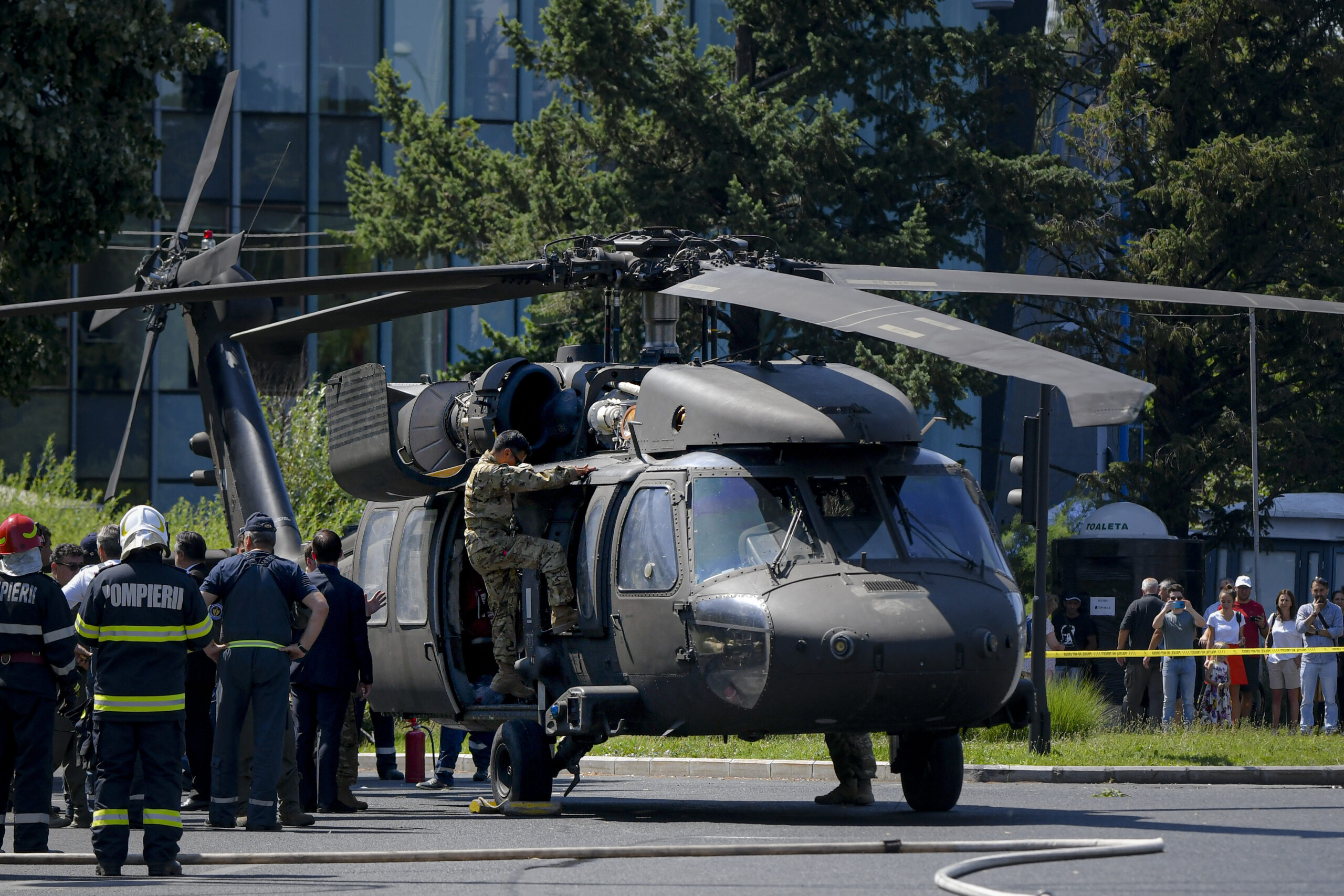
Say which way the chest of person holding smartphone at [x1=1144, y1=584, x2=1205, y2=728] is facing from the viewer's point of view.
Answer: toward the camera

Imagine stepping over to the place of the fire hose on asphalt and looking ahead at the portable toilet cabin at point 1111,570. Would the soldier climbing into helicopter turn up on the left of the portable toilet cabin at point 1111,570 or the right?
left

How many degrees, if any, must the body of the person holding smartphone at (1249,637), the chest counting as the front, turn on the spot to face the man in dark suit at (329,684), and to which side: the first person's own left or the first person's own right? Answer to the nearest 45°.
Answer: approximately 45° to the first person's own right

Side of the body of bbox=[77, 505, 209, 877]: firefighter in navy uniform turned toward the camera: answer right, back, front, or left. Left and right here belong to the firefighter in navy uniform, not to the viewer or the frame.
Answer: back

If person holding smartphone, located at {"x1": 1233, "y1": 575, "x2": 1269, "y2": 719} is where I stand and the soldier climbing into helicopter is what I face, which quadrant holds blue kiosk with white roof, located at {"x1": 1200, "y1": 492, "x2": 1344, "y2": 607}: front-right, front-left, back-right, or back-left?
back-right

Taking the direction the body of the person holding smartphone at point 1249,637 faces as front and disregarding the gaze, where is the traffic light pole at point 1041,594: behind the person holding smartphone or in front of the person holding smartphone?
in front

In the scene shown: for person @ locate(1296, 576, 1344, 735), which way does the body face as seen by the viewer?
toward the camera

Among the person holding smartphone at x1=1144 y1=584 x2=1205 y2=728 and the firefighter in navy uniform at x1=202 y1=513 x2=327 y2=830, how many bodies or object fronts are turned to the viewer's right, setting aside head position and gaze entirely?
0

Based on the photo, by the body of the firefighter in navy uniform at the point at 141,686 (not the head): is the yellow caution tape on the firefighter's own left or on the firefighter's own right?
on the firefighter's own right

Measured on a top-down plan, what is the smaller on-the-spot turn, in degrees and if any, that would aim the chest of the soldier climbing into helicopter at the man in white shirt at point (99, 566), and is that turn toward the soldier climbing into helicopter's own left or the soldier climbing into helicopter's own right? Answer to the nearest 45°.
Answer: approximately 180°

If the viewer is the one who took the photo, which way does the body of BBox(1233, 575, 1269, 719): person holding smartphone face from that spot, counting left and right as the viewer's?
facing the viewer

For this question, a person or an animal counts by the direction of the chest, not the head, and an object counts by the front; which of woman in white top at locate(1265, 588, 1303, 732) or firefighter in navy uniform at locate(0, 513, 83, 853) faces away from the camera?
the firefighter in navy uniform
